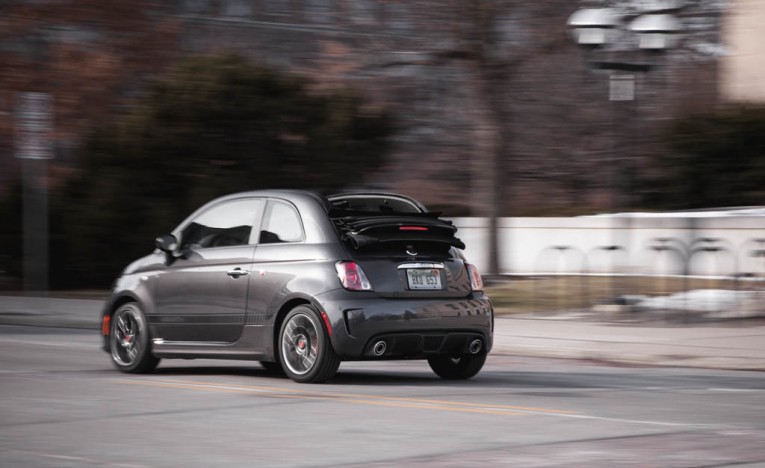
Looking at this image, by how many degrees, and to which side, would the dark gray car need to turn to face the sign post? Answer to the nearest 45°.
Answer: approximately 45° to its right

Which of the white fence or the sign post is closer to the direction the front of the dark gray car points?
the sign post

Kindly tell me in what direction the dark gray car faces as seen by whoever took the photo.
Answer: facing away from the viewer and to the left of the viewer

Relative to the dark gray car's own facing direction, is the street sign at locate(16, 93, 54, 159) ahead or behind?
ahead

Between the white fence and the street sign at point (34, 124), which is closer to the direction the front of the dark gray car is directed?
the street sign

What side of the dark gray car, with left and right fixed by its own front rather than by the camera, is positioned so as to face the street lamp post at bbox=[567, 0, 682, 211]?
right

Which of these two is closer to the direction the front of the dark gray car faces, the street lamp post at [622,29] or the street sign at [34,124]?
the street sign
